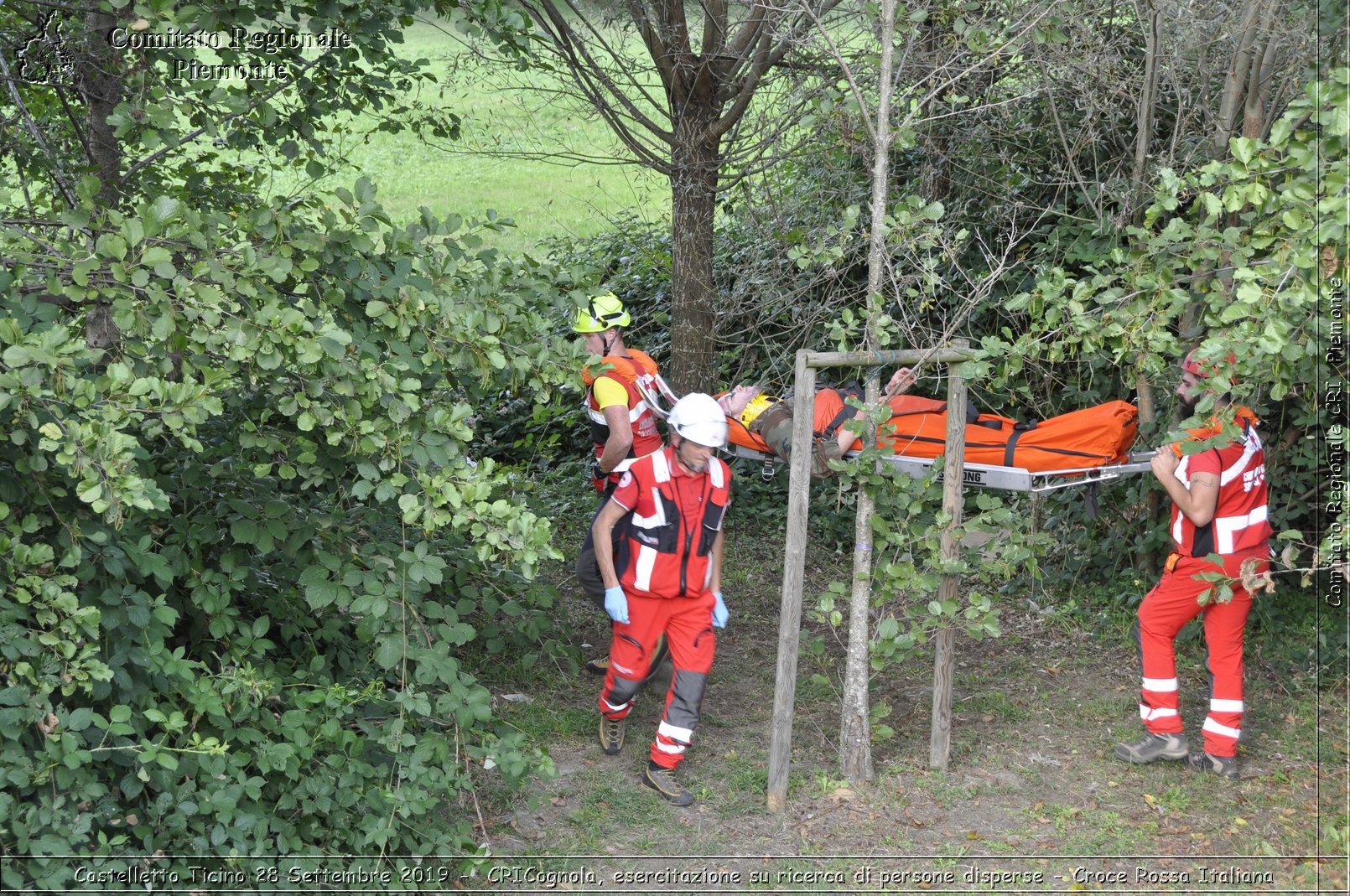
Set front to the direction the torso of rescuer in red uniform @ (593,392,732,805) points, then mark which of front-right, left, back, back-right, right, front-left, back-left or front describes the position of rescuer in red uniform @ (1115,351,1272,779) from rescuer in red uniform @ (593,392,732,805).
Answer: front-left

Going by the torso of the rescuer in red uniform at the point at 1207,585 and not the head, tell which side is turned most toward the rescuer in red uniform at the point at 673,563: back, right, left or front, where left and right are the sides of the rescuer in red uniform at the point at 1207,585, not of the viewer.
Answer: front

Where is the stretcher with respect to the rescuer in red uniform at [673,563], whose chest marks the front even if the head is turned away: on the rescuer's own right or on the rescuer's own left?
on the rescuer's own left

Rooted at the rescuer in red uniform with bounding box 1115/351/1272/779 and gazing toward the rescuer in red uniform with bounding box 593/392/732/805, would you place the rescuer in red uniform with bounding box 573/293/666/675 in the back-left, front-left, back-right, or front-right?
front-right

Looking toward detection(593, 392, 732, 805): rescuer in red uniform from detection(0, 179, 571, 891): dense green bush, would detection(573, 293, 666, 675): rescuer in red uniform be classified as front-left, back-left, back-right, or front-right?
front-left

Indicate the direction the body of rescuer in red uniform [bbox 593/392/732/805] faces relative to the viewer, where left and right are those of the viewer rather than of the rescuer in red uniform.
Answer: facing the viewer and to the right of the viewer

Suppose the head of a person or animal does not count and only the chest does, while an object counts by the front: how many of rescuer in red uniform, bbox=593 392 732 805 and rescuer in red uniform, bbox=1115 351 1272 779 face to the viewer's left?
1

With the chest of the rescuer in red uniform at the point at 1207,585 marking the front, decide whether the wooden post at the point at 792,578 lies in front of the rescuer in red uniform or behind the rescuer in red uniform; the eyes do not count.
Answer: in front

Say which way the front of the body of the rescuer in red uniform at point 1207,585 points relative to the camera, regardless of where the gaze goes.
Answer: to the viewer's left
